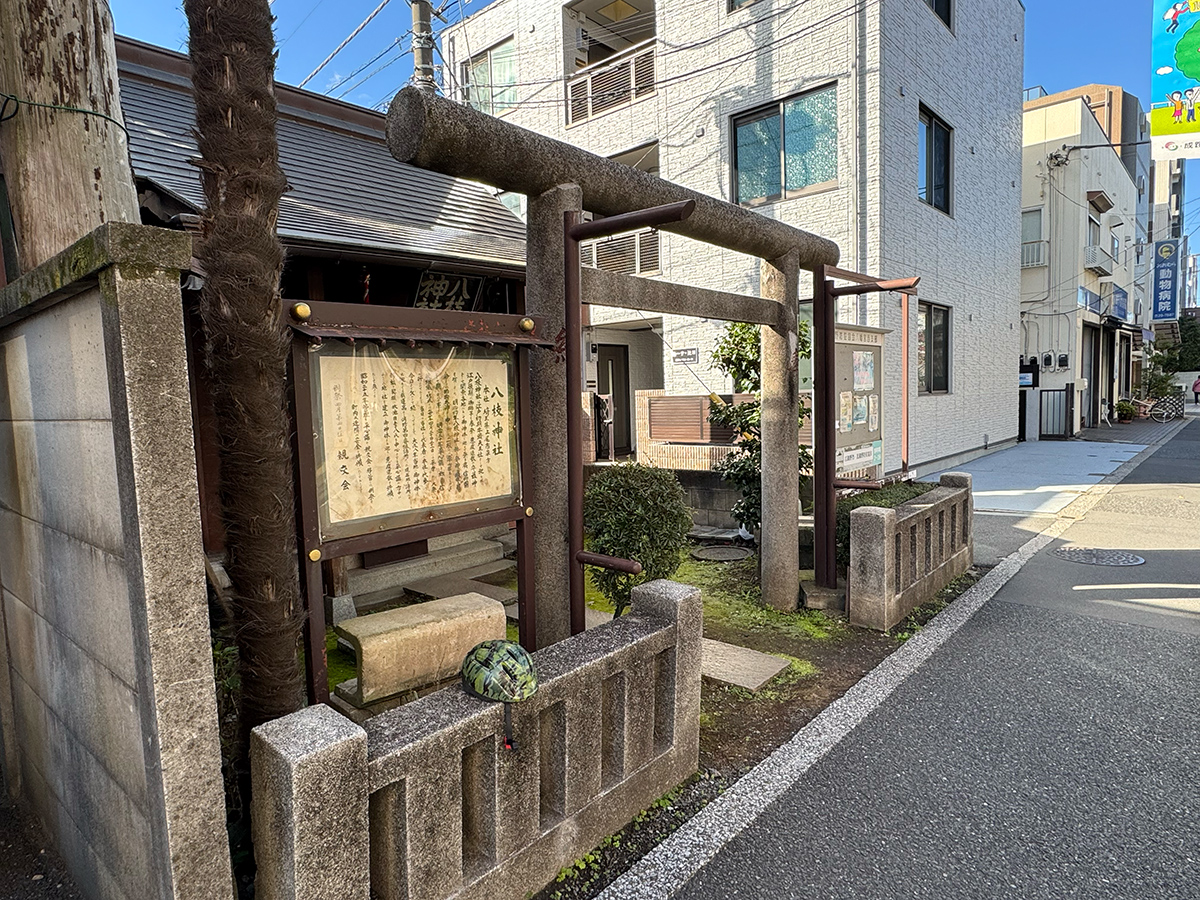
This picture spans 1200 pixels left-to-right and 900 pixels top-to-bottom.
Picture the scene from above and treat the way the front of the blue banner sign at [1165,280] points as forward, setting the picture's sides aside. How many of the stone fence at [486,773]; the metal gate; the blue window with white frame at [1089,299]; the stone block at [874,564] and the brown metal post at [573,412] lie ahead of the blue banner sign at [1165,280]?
5

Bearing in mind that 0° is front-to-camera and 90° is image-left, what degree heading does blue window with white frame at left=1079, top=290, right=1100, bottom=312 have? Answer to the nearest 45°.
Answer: approximately 315°

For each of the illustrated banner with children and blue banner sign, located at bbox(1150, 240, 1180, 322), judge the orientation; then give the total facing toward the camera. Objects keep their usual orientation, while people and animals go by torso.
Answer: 2

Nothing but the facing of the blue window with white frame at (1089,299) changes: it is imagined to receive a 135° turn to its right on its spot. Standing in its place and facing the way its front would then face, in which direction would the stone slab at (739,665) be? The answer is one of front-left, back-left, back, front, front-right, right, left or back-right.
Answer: left

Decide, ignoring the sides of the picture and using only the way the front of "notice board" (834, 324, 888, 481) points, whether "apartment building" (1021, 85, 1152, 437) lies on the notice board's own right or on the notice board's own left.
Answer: on the notice board's own left

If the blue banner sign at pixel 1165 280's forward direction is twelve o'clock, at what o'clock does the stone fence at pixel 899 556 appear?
The stone fence is roughly at 12 o'clock from the blue banner sign.

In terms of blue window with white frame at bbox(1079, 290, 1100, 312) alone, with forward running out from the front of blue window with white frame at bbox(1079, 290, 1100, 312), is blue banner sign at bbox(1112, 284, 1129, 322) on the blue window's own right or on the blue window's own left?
on the blue window's own left

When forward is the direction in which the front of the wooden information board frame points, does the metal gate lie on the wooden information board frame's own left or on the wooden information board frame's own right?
on the wooden information board frame's own left

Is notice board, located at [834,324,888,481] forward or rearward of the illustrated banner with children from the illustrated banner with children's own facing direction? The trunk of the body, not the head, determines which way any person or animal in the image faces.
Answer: forward

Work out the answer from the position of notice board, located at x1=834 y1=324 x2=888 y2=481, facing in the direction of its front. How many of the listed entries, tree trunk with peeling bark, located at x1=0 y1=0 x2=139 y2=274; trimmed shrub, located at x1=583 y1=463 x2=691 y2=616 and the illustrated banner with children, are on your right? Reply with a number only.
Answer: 2

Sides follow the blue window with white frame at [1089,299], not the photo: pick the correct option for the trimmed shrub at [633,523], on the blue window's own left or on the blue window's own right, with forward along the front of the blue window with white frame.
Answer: on the blue window's own right
